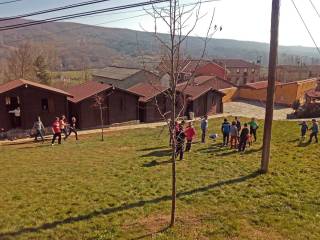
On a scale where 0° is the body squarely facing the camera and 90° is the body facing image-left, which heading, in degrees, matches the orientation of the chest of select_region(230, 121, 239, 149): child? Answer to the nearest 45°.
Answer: approximately 180°

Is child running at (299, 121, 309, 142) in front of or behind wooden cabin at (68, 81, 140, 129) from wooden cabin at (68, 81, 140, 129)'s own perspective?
in front

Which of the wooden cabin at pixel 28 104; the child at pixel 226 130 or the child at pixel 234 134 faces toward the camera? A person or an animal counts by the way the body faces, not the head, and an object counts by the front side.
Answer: the wooden cabin

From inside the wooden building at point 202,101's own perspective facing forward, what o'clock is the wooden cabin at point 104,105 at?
The wooden cabin is roughly at 3 o'clock from the wooden building.

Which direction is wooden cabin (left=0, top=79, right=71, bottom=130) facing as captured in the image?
toward the camera

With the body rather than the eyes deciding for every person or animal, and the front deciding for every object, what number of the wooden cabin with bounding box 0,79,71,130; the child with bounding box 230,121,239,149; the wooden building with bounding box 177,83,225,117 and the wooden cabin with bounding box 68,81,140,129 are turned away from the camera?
1

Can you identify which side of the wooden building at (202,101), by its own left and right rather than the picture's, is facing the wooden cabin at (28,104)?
right

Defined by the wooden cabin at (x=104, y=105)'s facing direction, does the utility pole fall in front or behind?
in front

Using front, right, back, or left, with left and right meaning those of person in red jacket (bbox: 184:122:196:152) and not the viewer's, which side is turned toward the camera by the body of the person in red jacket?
back
